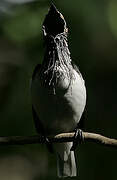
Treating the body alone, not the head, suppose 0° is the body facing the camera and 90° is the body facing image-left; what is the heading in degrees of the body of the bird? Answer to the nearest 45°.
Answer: approximately 0°
